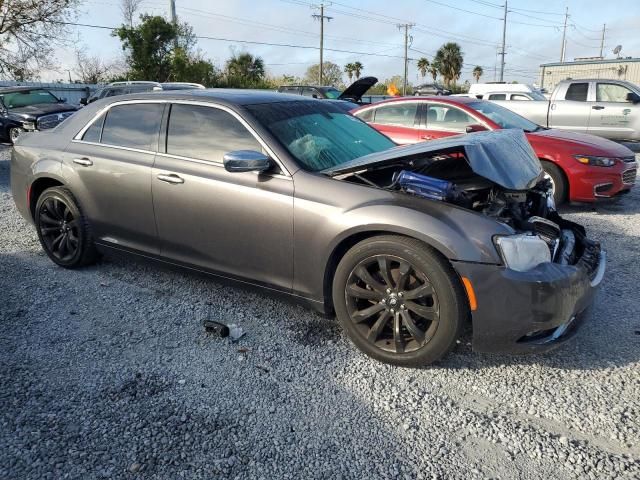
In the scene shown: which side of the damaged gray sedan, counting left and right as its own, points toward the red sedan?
left

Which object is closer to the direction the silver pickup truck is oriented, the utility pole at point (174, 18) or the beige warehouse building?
the beige warehouse building

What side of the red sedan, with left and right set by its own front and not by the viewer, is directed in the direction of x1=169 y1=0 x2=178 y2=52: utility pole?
back

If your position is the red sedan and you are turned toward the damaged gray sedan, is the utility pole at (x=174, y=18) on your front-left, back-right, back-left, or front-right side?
back-right

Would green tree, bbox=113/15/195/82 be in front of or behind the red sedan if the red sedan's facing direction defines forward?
behind

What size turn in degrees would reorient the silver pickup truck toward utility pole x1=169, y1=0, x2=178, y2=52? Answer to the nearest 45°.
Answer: approximately 135° to its left

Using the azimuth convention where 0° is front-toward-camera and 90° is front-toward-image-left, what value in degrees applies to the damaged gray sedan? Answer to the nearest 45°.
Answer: approximately 315°

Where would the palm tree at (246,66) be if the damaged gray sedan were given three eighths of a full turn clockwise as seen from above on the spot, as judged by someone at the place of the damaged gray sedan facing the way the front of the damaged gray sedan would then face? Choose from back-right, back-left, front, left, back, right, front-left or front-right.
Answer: right

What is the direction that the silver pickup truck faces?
to the viewer's right

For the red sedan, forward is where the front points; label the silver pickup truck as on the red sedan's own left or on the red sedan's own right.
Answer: on the red sedan's own left

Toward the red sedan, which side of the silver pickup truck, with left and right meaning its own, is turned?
right
